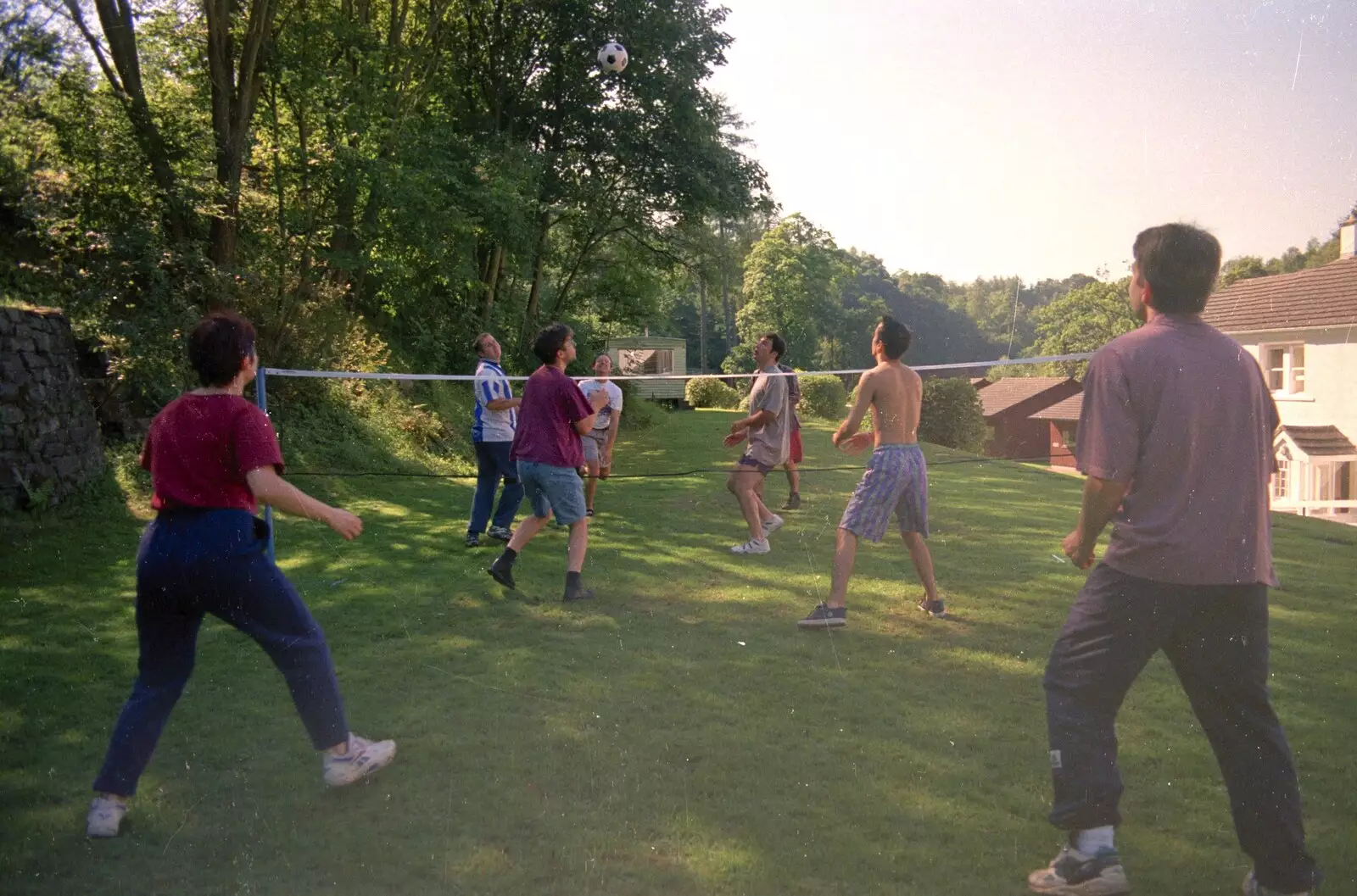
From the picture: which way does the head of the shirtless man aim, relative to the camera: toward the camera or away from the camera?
away from the camera

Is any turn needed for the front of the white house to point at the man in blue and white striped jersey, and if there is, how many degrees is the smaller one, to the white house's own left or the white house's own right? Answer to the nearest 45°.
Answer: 0° — it already faces them

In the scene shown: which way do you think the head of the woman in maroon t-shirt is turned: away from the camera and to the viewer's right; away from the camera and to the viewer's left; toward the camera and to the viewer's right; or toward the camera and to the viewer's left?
away from the camera and to the viewer's right

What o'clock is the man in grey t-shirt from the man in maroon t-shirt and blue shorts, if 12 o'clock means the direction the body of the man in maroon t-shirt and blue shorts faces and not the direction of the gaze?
The man in grey t-shirt is roughly at 12 o'clock from the man in maroon t-shirt and blue shorts.
